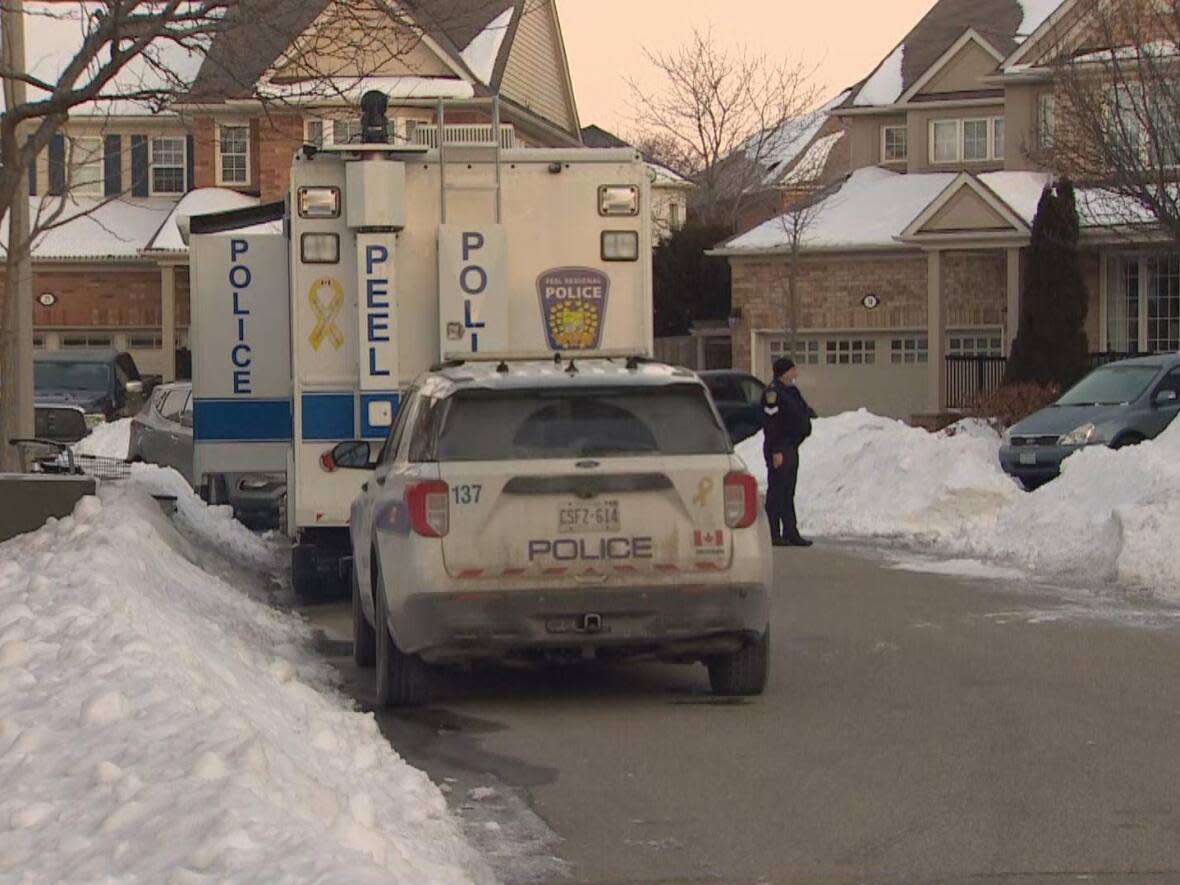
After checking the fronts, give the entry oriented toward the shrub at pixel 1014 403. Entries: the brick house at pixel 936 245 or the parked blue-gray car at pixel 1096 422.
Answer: the brick house

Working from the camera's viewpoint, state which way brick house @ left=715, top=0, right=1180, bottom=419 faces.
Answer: facing the viewer

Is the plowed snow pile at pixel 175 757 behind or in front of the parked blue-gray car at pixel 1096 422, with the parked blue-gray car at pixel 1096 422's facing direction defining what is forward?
in front

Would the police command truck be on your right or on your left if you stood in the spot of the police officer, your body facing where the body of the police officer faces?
on your right

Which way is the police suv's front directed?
away from the camera
